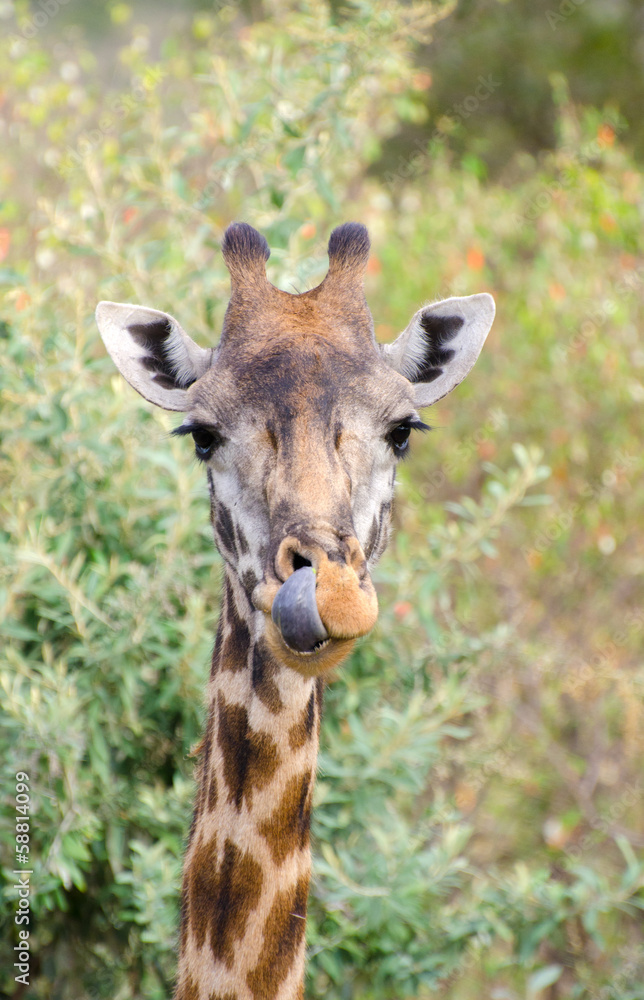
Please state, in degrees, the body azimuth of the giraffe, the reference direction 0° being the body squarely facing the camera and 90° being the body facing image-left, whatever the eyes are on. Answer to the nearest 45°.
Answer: approximately 0°
